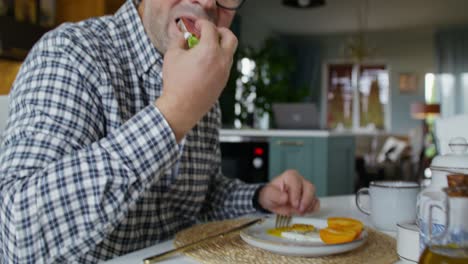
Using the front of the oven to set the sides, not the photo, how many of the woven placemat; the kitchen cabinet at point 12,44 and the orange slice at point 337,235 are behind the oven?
0

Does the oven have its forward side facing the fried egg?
yes

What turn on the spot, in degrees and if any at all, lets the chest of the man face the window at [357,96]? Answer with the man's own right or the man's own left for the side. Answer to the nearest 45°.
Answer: approximately 90° to the man's own left

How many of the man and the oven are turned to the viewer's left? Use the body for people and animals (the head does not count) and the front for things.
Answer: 0

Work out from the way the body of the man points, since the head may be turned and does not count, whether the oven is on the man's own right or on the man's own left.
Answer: on the man's own left

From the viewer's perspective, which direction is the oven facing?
toward the camera

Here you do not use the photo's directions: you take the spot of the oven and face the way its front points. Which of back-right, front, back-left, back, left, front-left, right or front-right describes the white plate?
front

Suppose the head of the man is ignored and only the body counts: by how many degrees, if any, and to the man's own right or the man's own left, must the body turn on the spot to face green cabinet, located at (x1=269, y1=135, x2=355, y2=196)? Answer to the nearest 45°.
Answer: approximately 90° to the man's own left

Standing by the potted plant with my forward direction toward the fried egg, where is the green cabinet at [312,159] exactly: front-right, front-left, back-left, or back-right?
front-left

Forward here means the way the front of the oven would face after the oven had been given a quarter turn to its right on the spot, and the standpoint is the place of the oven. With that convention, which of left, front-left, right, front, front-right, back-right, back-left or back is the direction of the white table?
left

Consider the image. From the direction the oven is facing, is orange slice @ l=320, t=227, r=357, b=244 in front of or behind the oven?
in front

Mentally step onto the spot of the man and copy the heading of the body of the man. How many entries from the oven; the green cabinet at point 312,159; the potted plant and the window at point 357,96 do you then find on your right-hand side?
0

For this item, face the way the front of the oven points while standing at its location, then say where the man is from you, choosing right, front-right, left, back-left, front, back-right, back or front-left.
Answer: front

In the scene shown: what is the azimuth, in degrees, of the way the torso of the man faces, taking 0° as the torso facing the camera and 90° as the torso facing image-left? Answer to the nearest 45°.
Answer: approximately 315°
